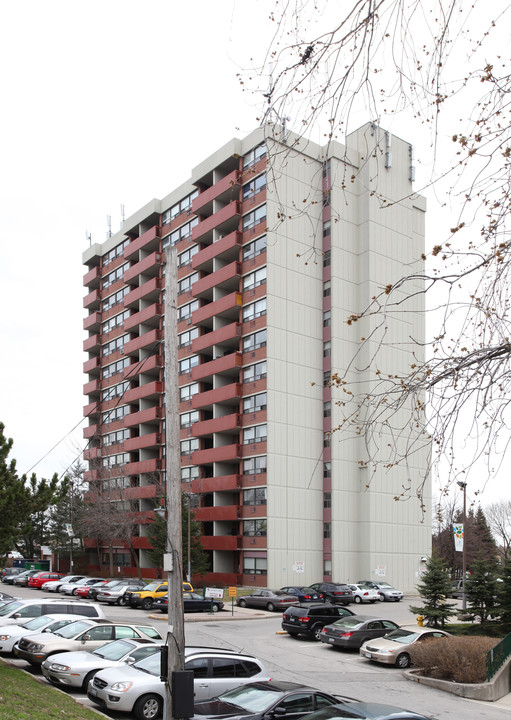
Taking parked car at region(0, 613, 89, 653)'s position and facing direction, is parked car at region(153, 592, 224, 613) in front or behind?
behind

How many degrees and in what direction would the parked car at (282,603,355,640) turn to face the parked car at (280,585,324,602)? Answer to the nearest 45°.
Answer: approximately 45° to its left

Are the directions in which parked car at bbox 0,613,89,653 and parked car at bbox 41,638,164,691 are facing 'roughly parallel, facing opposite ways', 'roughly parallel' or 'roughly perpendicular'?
roughly parallel

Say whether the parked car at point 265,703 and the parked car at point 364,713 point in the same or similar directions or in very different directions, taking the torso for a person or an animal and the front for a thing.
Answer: same or similar directions

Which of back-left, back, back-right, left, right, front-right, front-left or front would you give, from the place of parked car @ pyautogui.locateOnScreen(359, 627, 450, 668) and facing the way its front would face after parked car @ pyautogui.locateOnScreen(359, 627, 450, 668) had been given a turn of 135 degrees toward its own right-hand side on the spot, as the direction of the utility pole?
back

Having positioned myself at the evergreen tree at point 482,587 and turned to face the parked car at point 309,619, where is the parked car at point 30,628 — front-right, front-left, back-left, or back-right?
front-left

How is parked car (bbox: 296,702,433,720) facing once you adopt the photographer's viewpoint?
facing the viewer and to the left of the viewer
